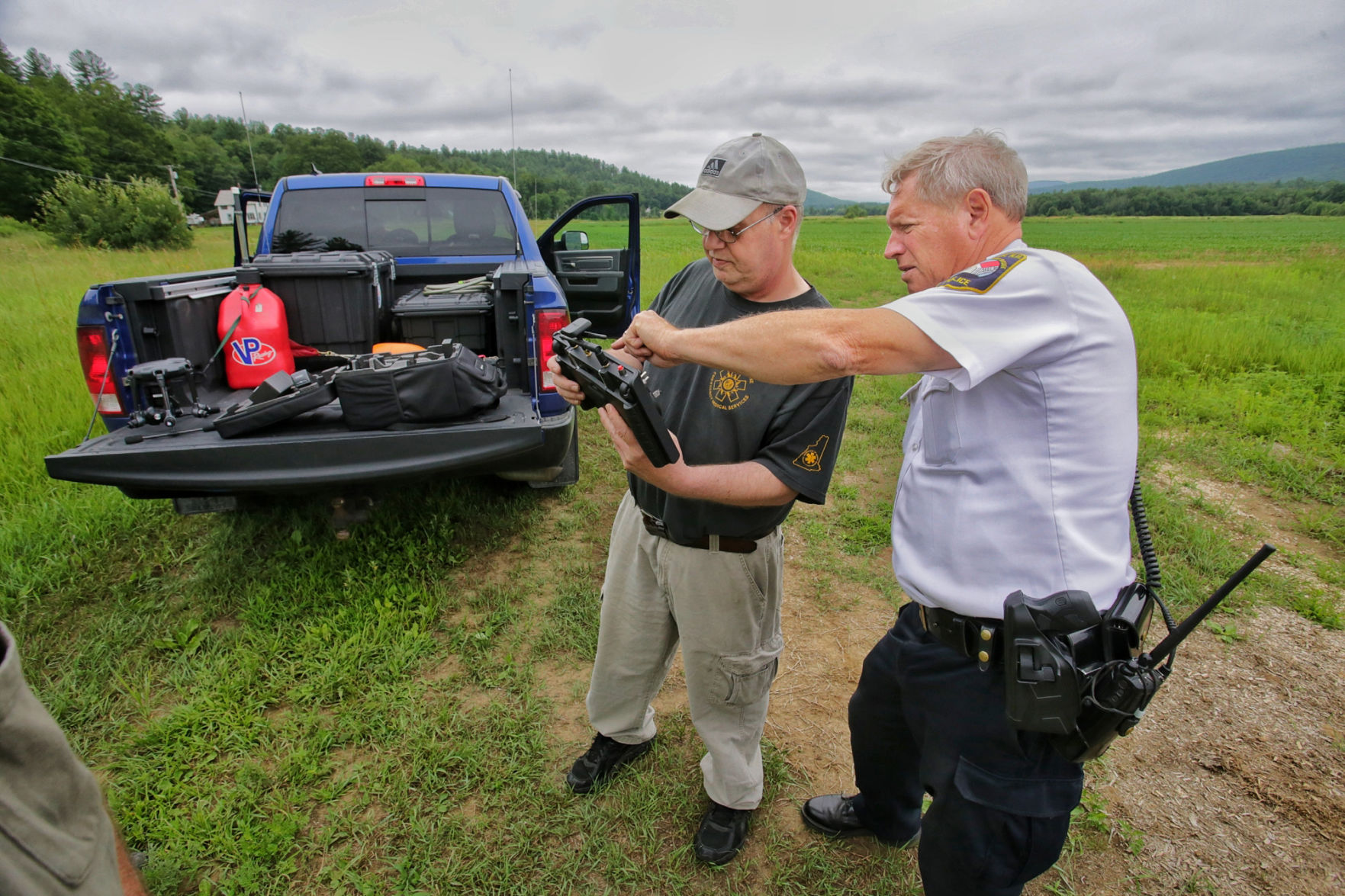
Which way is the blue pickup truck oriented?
away from the camera

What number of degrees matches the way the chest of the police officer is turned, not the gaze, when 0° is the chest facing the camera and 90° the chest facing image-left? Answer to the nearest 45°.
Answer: approximately 90°

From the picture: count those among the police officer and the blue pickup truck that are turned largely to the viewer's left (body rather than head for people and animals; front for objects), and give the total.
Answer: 1

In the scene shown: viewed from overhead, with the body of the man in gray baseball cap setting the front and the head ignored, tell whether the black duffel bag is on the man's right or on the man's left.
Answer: on the man's right

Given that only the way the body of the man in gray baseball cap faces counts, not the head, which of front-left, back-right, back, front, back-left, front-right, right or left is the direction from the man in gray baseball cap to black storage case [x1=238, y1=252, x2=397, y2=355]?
right

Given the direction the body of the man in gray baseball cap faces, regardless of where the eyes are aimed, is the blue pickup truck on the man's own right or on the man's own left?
on the man's own right

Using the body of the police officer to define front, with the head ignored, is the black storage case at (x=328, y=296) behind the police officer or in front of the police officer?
in front

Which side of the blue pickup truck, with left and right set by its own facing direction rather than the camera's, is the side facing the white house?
front

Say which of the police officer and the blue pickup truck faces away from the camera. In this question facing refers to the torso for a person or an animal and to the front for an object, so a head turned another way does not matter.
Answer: the blue pickup truck

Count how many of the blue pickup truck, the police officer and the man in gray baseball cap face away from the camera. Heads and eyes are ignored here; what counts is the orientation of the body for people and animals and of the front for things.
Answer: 1

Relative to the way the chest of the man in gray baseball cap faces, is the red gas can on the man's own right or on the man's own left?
on the man's own right

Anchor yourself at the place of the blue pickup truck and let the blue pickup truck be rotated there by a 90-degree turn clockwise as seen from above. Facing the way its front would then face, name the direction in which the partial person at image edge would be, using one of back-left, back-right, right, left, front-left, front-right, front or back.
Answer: right

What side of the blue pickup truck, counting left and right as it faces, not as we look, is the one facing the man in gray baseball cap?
back

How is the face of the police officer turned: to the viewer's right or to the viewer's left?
to the viewer's left
